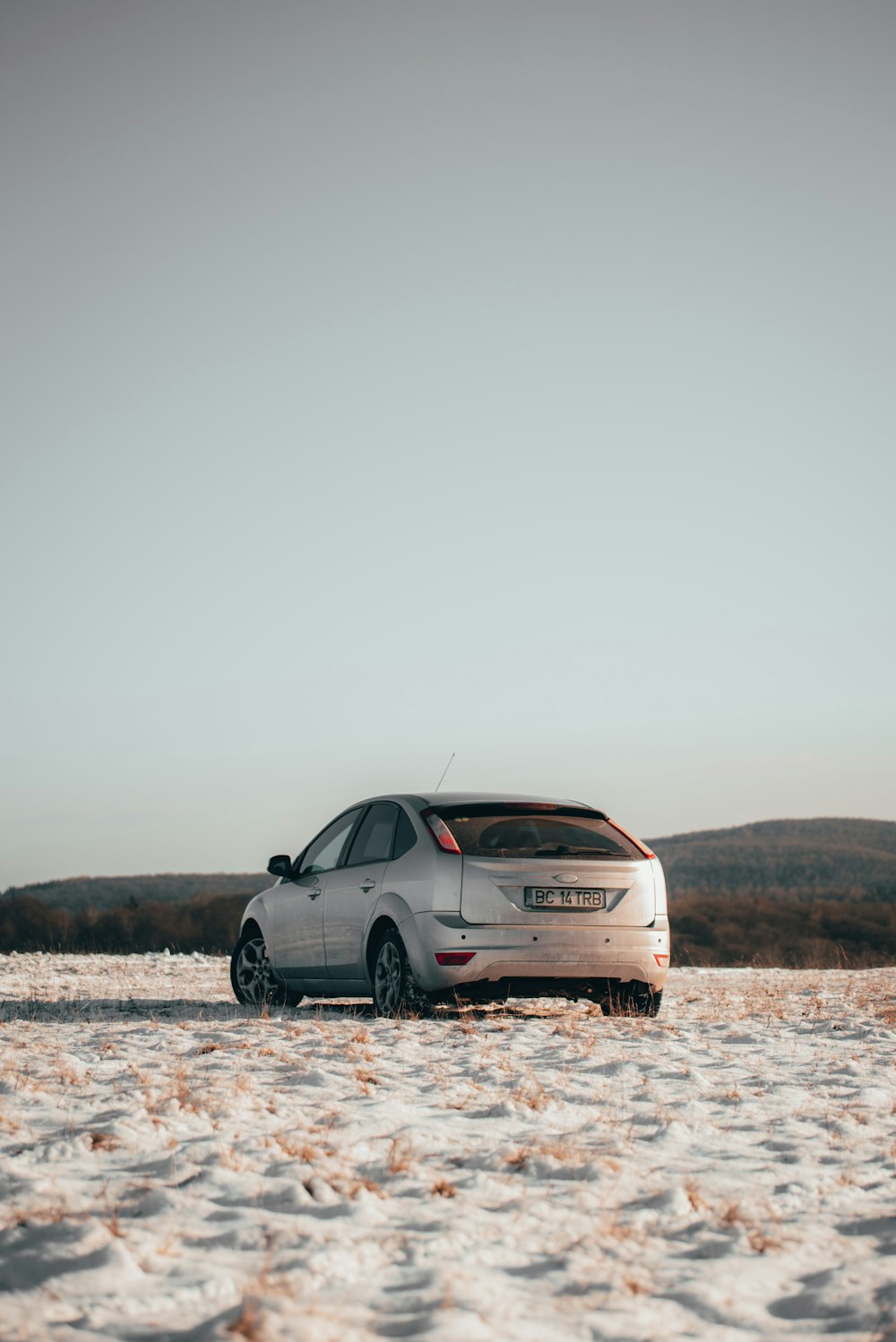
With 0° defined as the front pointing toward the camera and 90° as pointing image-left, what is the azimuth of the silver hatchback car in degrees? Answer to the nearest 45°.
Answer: approximately 135°
